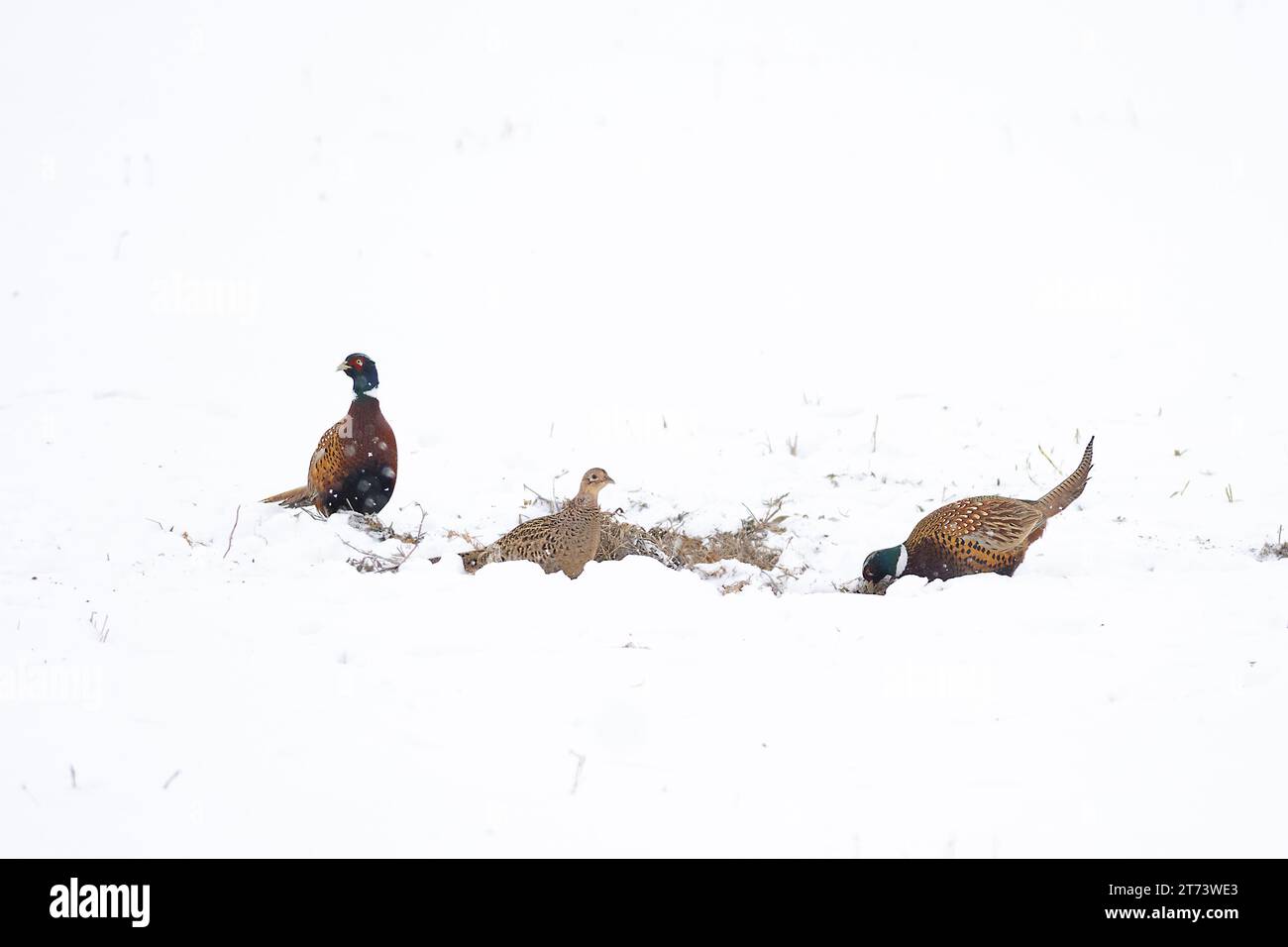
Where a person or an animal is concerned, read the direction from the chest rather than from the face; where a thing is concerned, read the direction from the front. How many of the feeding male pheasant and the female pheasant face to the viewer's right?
1

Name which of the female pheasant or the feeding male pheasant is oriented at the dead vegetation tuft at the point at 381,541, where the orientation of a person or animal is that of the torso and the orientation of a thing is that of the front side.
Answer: the feeding male pheasant

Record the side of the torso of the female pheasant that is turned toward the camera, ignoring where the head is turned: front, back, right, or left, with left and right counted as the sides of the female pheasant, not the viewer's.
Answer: right

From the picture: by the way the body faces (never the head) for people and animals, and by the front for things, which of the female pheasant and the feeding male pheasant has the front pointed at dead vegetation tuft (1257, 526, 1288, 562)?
the female pheasant

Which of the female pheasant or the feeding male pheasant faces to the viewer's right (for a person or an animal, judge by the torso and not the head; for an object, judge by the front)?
the female pheasant

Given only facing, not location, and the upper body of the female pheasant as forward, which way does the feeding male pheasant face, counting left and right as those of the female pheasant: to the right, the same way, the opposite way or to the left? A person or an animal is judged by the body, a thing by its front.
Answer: the opposite way

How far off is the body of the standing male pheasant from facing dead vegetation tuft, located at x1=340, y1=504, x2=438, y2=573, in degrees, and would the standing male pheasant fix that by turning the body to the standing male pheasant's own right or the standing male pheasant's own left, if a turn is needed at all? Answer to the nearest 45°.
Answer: approximately 45° to the standing male pheasant's own right

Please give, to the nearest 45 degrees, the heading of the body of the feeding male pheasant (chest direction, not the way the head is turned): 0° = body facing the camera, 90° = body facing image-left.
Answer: approximately 90°

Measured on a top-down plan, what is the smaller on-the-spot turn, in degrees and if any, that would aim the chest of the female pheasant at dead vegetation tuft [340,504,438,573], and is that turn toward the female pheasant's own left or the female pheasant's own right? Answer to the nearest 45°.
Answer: approximately 135° to the female pheasant's own left

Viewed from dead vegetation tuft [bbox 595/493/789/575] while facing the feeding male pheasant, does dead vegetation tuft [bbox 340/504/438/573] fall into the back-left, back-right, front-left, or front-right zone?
back-right

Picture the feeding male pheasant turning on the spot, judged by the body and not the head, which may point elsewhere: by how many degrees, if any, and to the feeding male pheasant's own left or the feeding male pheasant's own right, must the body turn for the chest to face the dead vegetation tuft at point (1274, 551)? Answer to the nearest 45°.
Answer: approximately 180°
